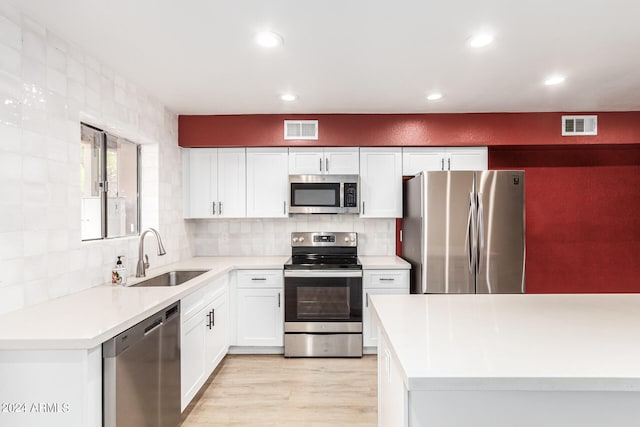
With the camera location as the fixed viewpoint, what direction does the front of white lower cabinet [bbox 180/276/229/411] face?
facing to the right of the viewer

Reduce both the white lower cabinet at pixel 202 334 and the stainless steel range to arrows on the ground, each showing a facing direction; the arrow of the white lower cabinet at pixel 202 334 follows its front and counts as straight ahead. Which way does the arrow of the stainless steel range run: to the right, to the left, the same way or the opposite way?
to the right

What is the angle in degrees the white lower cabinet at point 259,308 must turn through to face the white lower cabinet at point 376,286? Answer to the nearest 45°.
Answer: approximately 90° to its left

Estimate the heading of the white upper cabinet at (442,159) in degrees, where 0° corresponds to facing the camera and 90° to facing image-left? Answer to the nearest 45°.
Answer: approximately 0°
